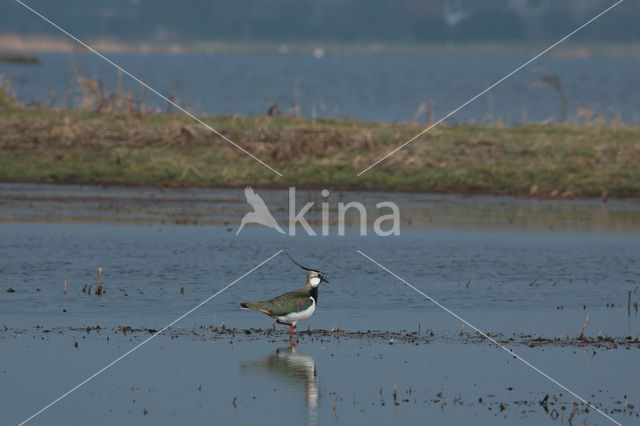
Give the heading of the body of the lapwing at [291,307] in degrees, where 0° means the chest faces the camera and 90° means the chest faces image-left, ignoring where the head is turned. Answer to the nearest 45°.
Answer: approximately 270°
